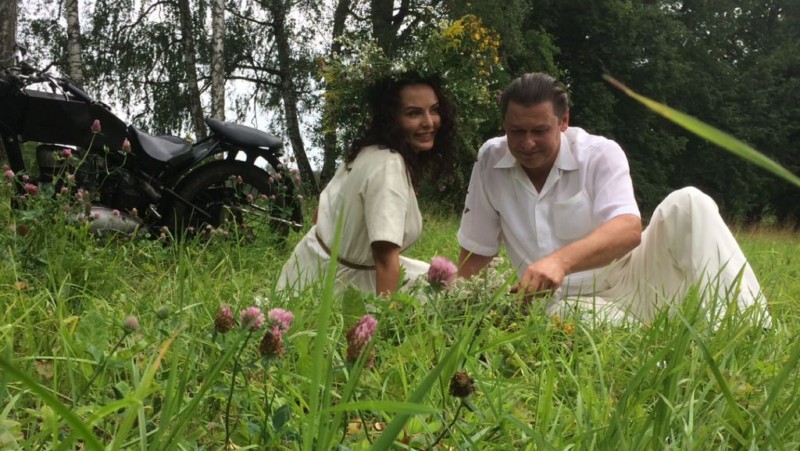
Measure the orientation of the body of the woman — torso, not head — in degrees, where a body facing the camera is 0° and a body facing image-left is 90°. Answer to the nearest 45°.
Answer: approximately 270°

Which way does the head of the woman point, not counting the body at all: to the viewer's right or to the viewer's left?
to the viewer's right

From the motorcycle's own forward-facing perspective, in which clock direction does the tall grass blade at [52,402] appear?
The tall grass blade is roughly at 9 o'clock from the motorcycle.

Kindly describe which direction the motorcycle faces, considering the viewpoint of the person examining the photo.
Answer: facing to the left of the viewer

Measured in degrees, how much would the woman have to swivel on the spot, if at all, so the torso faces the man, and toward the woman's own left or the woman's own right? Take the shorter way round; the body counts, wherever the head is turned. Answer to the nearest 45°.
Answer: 0° — they already face them

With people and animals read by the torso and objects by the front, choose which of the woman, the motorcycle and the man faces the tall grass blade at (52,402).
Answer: the man

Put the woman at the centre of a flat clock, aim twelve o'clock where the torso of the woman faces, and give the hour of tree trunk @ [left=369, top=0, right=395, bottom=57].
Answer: The tree trunk is roughly at 9 o'clock from the woman.

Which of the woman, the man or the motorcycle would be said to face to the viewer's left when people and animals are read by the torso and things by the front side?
the motorcycle
